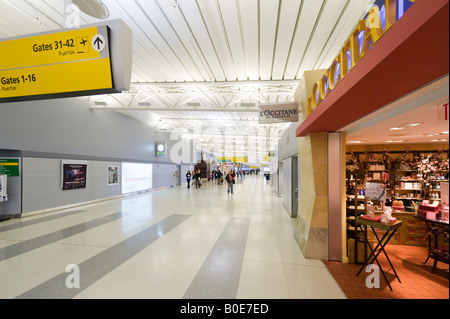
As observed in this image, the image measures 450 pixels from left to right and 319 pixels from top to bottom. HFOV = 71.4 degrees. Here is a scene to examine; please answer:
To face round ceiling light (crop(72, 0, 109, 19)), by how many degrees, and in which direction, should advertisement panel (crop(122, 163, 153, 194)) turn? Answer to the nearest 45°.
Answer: approximately 45° to its right

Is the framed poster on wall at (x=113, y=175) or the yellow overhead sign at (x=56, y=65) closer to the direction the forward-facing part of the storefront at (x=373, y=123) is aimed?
the yellow overhead sign

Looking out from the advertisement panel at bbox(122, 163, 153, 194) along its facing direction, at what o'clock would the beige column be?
The beige column is roughly at 1 o'clock from the advertisement panel.

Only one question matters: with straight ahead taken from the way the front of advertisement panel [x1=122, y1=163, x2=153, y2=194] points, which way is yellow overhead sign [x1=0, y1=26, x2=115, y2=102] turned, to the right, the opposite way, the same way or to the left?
to the right

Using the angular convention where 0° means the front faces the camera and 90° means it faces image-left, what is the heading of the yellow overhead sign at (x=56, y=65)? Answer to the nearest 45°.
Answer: approximately 45°
